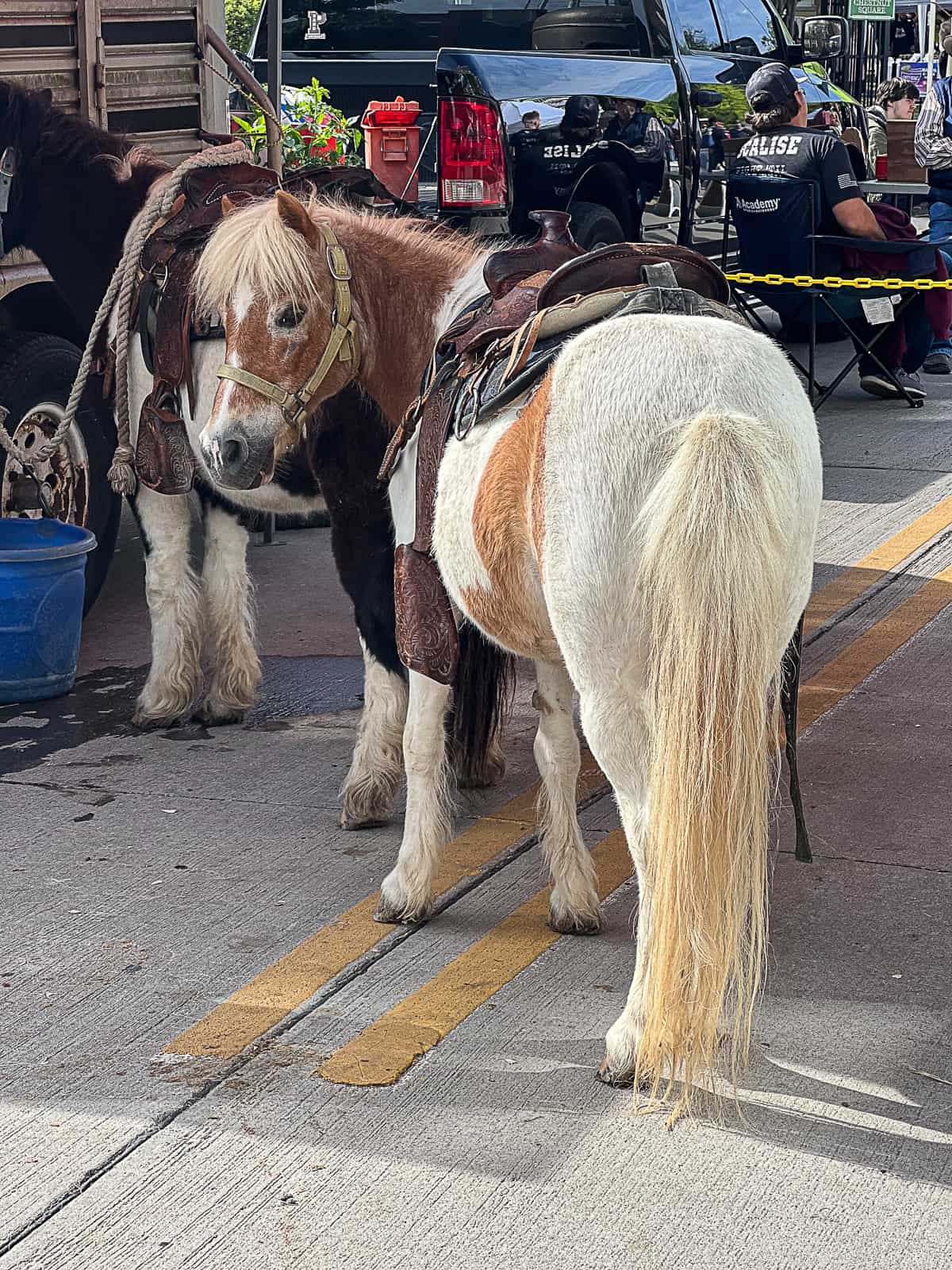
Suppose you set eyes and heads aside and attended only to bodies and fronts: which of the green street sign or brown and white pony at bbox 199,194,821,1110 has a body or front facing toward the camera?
the green street sign

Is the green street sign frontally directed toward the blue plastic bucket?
yes

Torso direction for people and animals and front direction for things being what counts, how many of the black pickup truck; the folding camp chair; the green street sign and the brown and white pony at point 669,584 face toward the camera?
1

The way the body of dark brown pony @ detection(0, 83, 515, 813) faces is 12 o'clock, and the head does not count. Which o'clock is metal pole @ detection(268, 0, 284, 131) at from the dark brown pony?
The metal pole is roughly at 2 o'clock from the dark brown pony.

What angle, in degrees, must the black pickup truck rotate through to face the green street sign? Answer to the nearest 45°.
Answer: approximately 45° to its left

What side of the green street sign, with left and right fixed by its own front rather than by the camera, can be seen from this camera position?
front

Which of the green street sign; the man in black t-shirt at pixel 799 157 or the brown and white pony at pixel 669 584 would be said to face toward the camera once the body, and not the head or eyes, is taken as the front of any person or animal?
the green street sign

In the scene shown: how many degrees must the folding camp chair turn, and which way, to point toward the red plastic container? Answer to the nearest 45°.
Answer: approximately 135° to its left

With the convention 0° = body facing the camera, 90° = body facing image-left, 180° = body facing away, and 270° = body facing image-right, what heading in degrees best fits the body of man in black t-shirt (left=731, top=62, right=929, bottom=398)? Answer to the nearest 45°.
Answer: approximately 225°

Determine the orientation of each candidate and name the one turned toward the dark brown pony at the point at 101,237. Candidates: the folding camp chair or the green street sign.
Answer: the green street sign

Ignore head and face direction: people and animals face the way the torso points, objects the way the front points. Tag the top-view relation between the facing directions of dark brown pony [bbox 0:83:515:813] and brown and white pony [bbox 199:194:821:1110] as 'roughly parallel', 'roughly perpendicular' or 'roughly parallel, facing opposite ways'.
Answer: roughly parallel

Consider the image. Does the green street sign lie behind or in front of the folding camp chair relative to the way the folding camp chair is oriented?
in front

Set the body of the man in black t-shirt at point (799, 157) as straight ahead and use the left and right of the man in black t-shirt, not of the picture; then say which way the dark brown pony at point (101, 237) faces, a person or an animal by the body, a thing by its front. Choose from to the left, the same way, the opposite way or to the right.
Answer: to the left

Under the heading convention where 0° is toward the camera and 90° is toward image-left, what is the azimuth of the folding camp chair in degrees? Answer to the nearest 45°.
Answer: approximately 225°

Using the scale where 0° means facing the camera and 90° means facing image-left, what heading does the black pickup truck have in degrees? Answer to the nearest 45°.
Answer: approximately 225°
